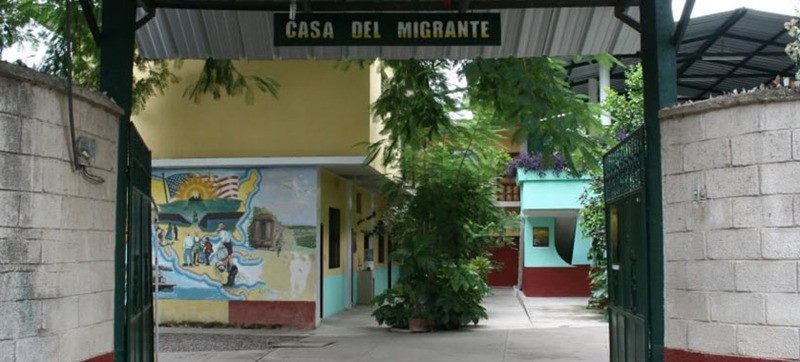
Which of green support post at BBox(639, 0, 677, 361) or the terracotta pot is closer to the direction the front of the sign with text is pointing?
the green support post

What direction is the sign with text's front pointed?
toward the camera

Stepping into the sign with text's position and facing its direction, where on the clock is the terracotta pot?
The terracotta pot is roughly at 6 o'clock from the sign with text.

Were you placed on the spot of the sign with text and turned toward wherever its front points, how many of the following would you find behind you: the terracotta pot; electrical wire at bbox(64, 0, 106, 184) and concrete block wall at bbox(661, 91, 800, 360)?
1

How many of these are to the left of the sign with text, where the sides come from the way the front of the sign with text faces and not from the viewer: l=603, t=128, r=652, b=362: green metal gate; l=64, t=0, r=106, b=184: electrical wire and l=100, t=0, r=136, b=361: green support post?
1

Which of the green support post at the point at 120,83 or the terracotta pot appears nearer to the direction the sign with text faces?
the green support post

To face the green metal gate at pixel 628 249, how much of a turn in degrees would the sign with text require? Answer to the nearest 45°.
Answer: approximately 90° to its left

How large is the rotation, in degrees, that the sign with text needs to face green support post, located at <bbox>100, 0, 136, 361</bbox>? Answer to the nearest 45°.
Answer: approximately 45° to its right

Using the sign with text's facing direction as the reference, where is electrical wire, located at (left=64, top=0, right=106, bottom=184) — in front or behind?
in front

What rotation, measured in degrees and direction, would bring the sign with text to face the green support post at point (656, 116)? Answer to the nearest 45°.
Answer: approximately 45° to its left

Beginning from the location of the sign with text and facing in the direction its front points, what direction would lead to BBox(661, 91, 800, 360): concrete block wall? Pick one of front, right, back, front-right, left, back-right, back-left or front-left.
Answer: front-left

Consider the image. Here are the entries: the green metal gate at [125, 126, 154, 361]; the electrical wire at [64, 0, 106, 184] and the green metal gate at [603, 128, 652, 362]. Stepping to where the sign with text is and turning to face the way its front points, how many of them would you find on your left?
1

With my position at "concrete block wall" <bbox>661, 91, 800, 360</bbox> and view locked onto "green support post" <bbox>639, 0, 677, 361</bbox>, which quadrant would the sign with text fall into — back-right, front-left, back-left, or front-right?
front-left
